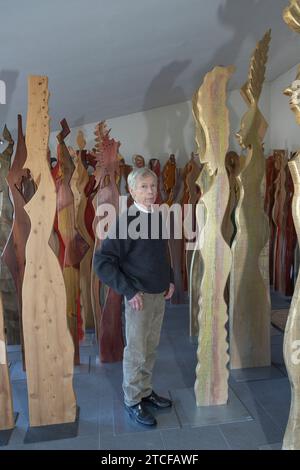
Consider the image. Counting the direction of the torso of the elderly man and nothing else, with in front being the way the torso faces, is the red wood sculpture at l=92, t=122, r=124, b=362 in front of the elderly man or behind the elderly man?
behind

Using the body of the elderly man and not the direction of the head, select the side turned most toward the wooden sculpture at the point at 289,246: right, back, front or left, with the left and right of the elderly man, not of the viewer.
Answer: left

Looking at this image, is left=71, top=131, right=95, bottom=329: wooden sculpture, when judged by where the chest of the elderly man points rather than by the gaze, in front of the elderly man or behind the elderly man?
behind

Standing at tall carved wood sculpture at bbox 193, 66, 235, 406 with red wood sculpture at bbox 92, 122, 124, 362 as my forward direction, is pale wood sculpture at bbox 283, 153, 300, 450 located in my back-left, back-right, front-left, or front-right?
back-left

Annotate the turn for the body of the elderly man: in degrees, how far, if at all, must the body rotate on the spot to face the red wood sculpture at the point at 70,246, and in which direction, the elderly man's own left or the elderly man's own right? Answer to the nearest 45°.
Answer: approximately 180°

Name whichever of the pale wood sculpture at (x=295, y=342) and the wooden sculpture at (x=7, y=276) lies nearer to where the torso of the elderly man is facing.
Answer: the pale wood sculpture

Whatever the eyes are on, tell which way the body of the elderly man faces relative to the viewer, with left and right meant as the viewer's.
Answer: facing the viewer and to the right of the viewer

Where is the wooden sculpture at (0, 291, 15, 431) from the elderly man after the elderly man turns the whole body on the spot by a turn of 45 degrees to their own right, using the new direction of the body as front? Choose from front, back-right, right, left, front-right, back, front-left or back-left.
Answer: right
